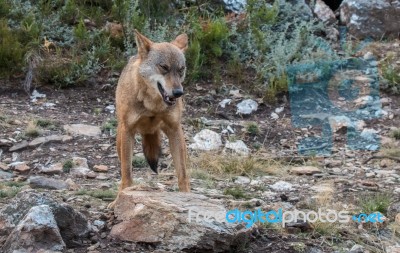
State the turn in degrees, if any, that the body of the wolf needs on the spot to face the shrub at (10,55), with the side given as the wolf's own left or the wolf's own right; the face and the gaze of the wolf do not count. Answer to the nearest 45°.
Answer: approximately 135° to the wolf's own right

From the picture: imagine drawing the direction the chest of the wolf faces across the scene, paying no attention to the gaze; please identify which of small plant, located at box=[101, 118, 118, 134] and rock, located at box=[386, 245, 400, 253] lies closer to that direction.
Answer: the rock

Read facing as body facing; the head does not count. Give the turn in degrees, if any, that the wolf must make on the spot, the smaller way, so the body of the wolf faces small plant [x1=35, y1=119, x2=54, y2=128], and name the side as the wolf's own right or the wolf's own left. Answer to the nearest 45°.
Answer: approximately 135° to the wolf's own right

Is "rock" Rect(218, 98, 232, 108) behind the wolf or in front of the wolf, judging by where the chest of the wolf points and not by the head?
behind

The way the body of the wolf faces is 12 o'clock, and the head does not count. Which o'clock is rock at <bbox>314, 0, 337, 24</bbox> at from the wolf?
The rock is roughly at 7 o'clock from the wolf.

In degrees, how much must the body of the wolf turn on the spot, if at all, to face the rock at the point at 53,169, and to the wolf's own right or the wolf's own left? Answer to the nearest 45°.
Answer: approximately 135° to the wolf's own right

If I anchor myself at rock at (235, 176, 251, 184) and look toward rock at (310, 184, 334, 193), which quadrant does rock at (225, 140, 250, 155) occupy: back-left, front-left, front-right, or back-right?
back-left

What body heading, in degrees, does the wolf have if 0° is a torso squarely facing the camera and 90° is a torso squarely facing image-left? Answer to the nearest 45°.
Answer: approximately 0°
